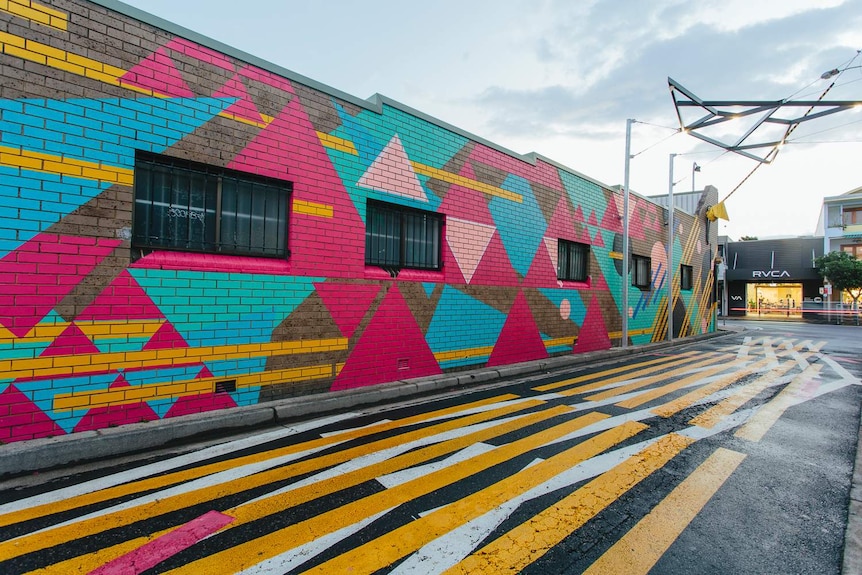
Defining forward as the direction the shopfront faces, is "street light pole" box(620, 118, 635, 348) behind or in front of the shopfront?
in front

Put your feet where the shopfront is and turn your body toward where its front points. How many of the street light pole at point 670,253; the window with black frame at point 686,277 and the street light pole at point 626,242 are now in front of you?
3

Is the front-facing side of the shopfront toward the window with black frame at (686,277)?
yes

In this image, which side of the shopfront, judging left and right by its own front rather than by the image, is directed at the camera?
front

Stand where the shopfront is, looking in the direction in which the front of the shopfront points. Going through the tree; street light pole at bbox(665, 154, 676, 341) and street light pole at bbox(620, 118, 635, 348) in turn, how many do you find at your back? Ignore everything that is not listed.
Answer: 0

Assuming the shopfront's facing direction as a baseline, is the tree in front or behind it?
in front
